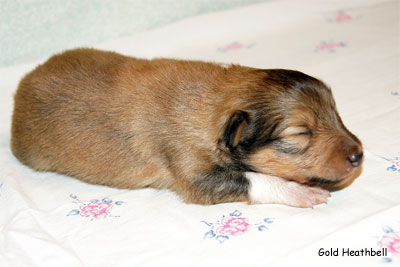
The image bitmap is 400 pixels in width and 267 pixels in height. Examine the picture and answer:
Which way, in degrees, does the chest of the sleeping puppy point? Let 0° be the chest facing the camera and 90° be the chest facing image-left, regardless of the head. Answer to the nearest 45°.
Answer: approximately 270°
